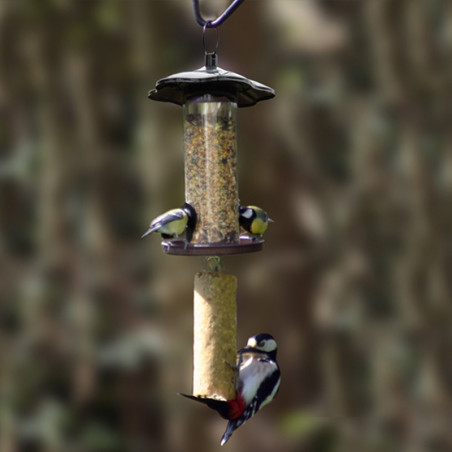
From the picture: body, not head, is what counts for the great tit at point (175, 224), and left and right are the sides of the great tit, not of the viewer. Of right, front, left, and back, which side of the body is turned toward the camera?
right
